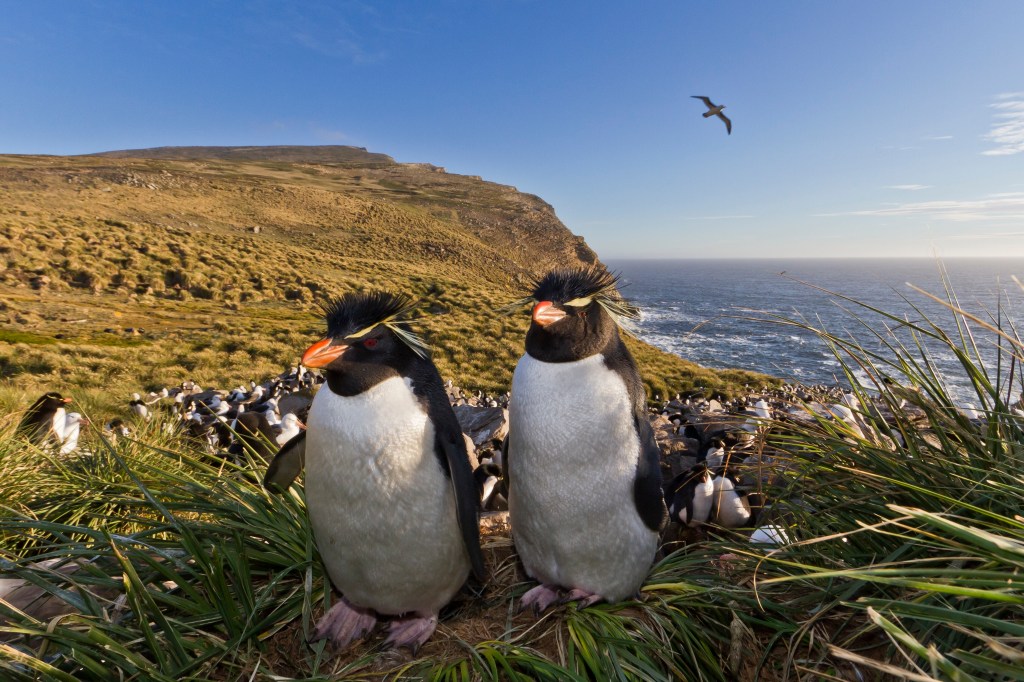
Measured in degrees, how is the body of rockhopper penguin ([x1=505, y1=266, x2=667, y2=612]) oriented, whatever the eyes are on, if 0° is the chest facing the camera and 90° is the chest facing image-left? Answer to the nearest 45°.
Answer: approximately 45°

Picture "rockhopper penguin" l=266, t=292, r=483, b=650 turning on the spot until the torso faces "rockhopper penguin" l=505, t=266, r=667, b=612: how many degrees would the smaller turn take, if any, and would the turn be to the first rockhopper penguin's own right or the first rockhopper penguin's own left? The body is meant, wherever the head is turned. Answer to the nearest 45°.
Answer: approximately 135° to the first rockhopper penguin's own left

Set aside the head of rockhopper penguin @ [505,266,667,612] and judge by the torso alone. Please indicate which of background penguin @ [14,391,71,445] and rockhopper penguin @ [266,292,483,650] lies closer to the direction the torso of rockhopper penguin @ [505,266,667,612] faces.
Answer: the rockhopper penguin

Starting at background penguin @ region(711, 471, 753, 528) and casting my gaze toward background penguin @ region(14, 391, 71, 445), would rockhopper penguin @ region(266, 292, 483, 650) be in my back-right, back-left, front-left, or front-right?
front-left

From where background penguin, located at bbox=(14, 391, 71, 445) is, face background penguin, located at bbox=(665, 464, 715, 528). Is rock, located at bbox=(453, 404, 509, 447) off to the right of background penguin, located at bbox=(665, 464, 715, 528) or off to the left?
left

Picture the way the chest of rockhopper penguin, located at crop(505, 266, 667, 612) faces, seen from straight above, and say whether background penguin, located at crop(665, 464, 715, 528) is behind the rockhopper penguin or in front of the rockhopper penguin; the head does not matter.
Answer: behind

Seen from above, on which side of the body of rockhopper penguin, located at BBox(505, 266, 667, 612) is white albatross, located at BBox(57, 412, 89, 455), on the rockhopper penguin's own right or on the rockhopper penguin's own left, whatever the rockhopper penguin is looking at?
on the rockhopper penguin's own right

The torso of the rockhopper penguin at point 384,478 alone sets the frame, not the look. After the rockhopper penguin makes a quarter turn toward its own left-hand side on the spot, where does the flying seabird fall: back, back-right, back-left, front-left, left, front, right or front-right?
left

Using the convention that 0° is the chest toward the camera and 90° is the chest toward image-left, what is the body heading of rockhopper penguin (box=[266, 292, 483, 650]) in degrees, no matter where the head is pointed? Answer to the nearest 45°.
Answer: approximately 45°

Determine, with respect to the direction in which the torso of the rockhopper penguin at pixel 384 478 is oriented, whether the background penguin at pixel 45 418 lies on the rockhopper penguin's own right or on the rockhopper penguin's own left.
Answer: on the rockhopper penguin's own right

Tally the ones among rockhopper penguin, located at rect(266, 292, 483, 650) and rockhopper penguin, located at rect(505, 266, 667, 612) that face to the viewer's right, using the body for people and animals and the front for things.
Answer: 0

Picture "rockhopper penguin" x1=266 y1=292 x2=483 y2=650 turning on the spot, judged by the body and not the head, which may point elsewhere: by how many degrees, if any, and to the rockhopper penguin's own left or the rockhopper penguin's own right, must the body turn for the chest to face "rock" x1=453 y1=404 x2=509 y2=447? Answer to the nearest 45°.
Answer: approximately 135° to the rockhopper penguin's own right
